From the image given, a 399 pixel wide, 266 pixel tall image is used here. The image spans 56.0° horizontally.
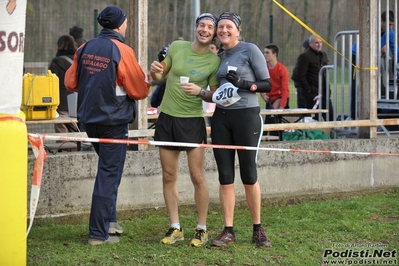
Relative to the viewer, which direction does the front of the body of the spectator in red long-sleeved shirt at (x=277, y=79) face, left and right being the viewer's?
facing the viewer and to the left of the viewer

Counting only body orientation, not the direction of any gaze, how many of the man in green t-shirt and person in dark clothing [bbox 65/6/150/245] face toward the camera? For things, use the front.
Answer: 1

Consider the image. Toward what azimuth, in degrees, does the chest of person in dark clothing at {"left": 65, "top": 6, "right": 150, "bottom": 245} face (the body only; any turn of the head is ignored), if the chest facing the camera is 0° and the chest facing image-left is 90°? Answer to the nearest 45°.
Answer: approximately 225°

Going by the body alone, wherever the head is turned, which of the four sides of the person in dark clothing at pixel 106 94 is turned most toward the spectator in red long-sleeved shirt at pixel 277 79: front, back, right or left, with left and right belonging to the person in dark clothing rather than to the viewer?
front

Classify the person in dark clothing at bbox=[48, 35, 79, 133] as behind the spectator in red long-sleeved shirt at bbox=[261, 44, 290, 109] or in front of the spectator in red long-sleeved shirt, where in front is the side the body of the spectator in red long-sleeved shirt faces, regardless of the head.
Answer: in front

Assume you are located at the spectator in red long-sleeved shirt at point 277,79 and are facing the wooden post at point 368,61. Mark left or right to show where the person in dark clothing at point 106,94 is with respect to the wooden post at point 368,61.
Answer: right

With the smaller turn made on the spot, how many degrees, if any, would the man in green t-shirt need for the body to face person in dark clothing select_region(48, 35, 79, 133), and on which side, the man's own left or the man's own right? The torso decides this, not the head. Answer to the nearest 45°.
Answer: approximately 135° to the man's own right

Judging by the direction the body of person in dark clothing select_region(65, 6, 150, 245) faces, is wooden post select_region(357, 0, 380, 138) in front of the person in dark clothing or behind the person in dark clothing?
in front

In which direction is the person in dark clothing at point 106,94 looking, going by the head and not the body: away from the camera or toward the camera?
away from the camera

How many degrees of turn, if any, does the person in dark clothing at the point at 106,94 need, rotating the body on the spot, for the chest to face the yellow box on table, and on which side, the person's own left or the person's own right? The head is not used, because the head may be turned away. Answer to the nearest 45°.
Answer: approximately 90° to the person's own left
